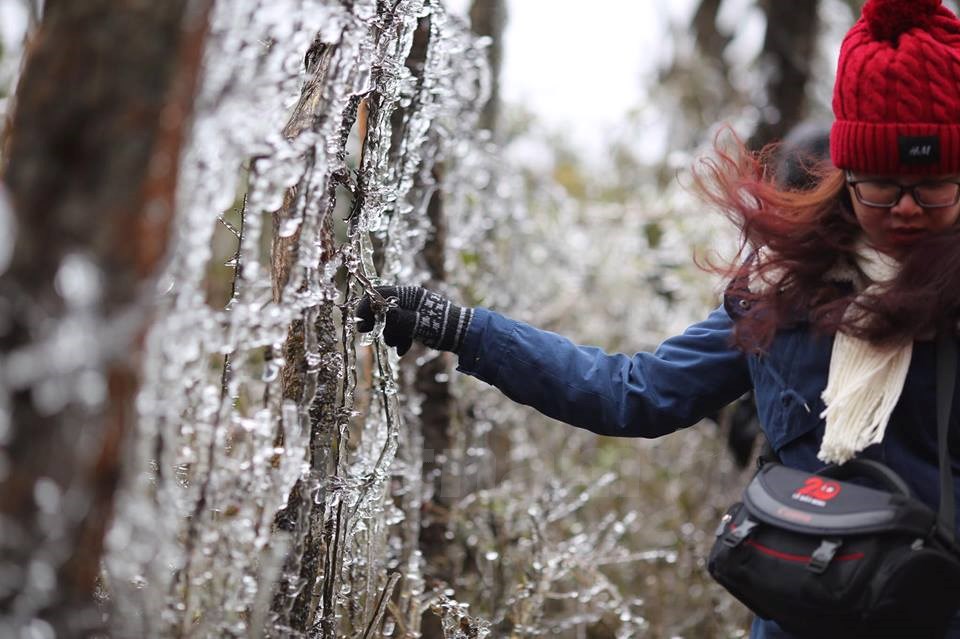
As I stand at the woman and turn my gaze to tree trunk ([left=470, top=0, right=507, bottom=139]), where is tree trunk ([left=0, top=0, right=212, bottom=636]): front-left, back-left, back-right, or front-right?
back-left

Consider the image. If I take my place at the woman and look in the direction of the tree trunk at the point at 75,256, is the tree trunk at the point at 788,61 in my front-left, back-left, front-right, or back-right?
back-right

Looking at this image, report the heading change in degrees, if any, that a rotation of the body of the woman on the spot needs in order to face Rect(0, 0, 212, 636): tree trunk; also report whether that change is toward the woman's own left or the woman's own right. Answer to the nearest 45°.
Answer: approximately 45° to the woman's own right

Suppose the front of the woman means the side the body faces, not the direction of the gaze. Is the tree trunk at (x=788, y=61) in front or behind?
behind

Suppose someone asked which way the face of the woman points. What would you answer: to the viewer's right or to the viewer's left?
to the viewer's left
